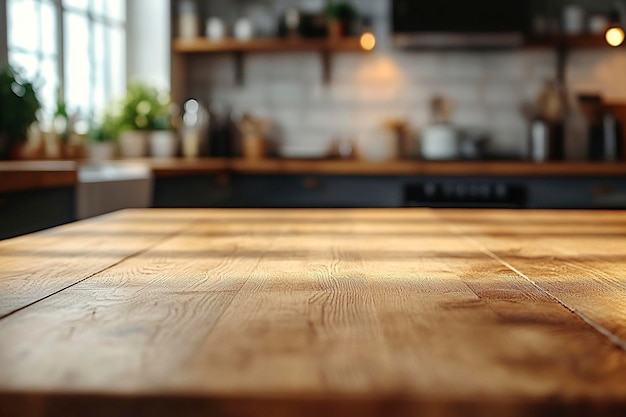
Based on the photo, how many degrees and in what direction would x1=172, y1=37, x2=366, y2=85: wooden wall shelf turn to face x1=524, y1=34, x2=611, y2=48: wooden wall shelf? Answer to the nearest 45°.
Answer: approximately 90° to its left

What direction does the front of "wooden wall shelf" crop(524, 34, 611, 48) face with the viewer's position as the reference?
facing the viewer

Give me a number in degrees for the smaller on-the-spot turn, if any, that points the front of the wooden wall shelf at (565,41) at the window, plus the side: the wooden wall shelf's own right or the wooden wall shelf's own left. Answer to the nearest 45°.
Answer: approximately 45° to the wooden wall shelf's own right

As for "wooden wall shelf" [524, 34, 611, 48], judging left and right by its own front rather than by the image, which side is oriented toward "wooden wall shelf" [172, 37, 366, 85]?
right

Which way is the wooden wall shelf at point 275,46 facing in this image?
toward the camera

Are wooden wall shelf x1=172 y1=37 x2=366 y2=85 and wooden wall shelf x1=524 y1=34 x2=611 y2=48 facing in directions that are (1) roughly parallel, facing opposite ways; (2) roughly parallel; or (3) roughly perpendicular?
roughly parallel

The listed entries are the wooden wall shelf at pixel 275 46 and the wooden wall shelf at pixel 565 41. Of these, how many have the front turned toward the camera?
2

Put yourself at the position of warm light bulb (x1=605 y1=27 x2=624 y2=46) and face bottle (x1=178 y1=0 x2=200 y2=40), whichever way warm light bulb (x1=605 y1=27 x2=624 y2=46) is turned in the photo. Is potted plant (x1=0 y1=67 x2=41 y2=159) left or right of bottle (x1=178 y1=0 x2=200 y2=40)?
left
